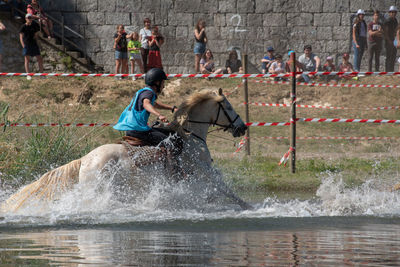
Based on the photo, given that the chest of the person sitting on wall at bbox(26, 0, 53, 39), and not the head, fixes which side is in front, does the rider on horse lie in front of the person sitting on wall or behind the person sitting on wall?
in front

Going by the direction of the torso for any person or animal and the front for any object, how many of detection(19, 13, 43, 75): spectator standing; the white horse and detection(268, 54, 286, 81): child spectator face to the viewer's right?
1

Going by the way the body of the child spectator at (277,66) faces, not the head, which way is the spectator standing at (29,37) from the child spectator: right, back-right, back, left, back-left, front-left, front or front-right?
right

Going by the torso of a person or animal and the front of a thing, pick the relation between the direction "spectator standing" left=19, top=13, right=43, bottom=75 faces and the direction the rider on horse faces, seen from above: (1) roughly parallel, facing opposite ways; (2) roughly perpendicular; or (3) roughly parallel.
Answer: roughly perpendicular

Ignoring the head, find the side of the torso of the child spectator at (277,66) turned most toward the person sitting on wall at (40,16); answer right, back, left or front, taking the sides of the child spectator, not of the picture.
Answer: right

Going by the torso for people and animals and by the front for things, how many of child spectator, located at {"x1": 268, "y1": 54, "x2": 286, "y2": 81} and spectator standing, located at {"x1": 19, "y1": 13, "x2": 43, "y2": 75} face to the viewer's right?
0

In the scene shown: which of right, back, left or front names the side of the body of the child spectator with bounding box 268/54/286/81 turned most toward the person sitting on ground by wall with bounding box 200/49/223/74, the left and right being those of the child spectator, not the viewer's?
right

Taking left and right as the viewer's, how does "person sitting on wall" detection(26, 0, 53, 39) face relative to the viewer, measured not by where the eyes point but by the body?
facing the viewer and to the right of the viewer

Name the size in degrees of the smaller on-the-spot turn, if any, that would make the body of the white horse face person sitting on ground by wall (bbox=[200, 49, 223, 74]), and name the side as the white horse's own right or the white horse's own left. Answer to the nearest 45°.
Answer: approximately 90° to the white horse's own left

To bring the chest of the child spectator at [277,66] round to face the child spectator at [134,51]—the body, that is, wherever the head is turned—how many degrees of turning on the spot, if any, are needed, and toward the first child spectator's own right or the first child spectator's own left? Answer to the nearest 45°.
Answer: approximately 90° to the first child spectator's own right

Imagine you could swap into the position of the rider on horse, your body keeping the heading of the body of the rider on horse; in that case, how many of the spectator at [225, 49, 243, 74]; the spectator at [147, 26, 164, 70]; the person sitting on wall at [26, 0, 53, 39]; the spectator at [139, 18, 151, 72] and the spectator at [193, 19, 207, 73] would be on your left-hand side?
5

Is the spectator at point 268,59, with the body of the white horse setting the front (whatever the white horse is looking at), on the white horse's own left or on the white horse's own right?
on the white horse's own left

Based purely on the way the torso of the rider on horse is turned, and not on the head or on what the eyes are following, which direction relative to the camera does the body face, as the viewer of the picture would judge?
to the viewer's right

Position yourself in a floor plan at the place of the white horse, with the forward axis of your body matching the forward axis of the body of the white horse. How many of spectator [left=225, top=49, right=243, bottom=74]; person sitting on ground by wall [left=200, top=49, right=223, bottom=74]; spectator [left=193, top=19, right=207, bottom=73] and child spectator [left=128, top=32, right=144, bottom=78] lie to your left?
4
